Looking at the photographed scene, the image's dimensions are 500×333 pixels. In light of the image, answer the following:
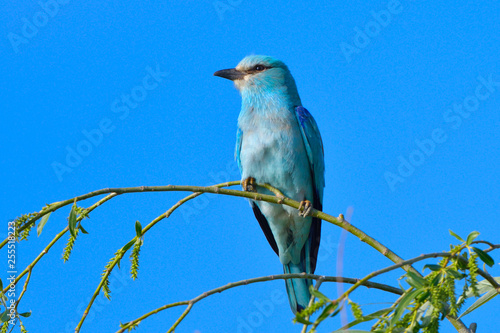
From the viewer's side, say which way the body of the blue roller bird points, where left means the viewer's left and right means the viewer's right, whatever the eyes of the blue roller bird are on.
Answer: facing the viewer and to the left of the viewer
